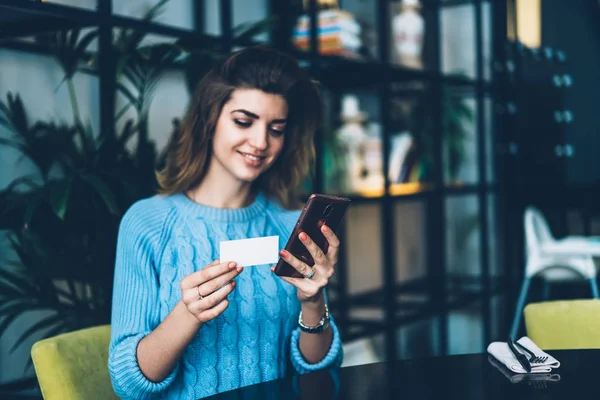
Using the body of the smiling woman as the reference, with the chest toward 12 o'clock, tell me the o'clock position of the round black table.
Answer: The round black table is roughly at 12 o'clock from the smiling woman.

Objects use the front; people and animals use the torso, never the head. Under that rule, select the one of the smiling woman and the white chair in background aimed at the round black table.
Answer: the smiling woman

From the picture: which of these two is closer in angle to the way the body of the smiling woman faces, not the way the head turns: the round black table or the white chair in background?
the round black table

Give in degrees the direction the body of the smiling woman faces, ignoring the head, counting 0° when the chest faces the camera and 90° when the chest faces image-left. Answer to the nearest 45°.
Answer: approximately 315°

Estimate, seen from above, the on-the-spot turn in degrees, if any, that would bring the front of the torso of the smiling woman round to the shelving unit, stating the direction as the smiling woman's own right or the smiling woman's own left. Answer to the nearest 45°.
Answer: approximately 135° to the smiling woman's own left

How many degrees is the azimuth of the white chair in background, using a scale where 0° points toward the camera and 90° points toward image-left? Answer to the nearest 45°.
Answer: approximately 270°

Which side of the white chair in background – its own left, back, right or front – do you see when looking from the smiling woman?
right
